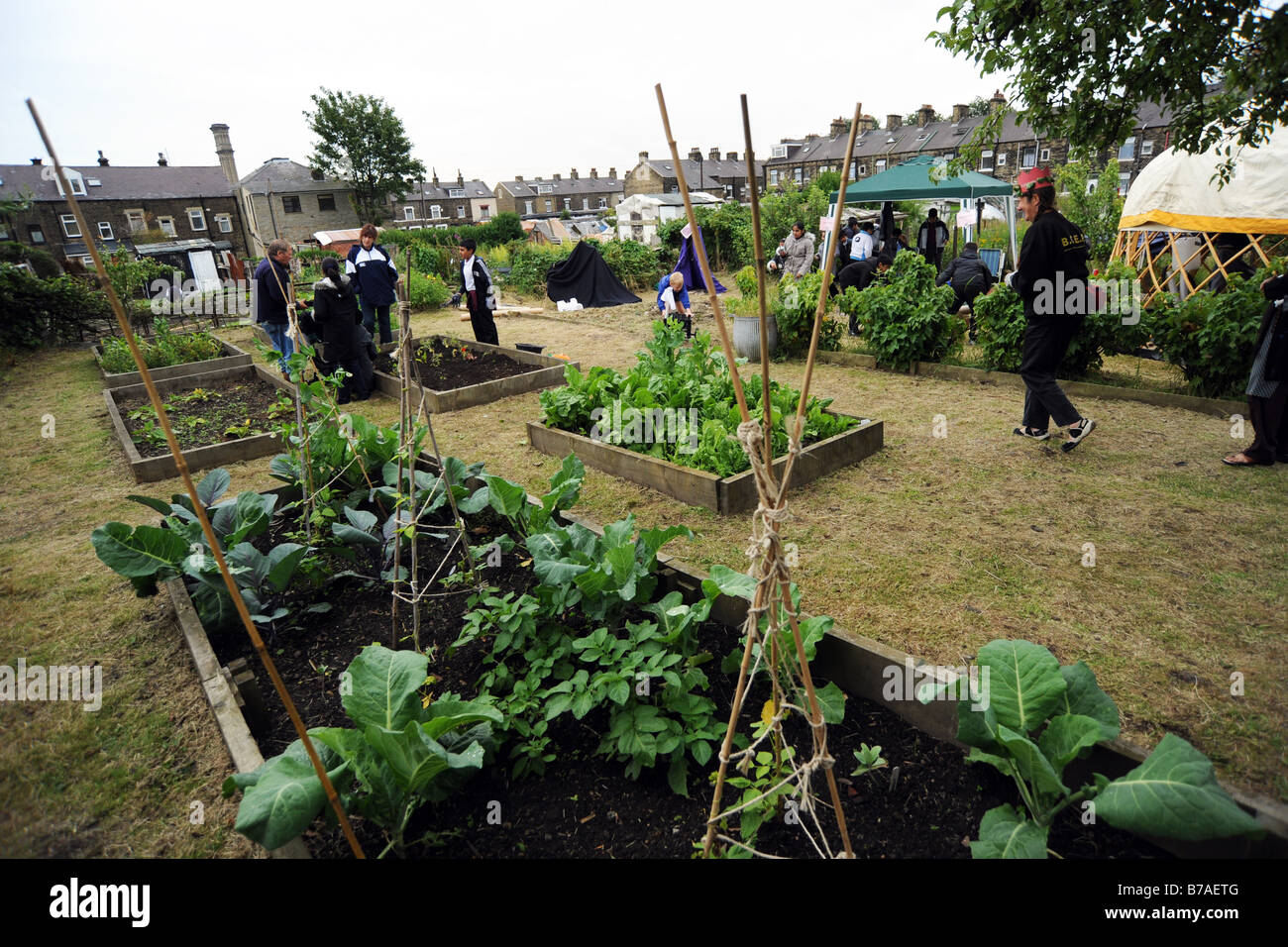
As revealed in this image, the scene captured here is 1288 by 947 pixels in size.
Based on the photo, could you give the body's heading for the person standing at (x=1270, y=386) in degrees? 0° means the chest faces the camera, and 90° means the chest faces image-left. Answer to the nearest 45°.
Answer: approximately 90°

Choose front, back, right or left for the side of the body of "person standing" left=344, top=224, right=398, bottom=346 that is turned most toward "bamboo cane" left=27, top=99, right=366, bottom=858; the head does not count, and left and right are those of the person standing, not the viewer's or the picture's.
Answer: front

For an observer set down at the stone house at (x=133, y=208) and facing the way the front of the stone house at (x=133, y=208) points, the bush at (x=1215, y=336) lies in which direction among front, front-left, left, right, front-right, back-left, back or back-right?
front

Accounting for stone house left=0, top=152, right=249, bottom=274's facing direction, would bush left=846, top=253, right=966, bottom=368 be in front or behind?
in front

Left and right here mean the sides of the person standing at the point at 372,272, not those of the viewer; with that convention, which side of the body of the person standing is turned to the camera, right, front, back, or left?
front

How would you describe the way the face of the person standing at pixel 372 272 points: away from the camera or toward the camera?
toward the camera

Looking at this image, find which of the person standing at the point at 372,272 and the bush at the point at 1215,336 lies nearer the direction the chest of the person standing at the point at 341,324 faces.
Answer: the person standing

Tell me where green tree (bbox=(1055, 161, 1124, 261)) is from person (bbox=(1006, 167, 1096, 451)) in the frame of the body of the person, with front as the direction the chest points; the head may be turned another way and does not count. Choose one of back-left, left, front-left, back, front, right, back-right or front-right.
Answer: front-right

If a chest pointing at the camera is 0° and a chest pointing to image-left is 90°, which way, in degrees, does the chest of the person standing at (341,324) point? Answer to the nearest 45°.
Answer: approximately 135°

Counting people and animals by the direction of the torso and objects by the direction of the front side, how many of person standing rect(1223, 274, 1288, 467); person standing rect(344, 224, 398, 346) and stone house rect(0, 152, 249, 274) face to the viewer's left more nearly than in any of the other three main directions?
1

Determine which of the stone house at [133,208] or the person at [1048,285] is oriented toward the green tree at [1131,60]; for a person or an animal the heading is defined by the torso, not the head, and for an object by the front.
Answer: the stone house

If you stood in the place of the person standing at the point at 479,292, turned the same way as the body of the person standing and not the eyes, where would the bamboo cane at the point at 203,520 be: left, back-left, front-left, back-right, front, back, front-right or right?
front-left

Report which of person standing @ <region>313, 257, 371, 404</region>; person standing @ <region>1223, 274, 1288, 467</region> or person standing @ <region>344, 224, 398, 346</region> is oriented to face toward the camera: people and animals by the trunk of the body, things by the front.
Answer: person standing @ <region>344, 224, 398, 346</region>

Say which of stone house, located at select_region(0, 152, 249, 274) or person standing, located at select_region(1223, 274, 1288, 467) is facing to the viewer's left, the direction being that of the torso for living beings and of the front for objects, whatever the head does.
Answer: the person standing

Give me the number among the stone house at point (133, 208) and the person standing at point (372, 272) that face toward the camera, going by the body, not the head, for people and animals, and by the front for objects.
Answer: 2

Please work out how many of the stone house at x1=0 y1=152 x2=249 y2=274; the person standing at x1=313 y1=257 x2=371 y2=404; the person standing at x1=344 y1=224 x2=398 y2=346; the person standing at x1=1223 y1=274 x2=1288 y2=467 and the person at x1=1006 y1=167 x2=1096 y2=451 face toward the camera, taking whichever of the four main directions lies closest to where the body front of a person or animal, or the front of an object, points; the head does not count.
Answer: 2

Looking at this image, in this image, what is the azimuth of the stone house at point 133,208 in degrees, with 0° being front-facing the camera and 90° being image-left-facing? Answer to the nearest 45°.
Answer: approximately 0°

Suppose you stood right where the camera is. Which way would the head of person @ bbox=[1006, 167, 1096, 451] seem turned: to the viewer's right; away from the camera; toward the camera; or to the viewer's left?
to the viewer's left
